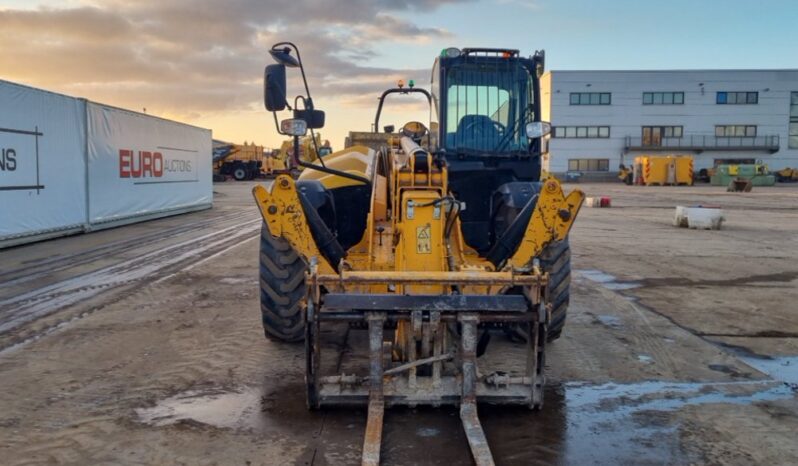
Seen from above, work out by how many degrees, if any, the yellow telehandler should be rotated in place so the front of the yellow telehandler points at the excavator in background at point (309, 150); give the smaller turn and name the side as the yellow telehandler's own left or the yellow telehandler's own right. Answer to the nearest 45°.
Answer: approximately 180°

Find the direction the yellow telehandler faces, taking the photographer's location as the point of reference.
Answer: facing the viewer
